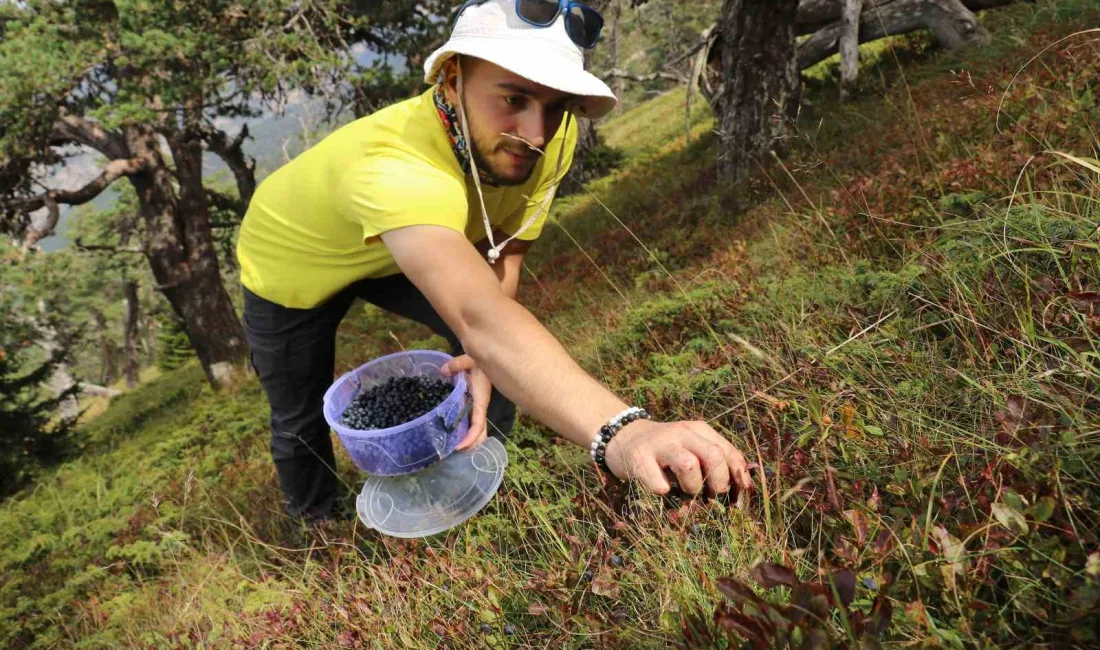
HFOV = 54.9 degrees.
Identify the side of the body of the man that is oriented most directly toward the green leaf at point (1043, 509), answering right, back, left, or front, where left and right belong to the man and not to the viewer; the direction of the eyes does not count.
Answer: front

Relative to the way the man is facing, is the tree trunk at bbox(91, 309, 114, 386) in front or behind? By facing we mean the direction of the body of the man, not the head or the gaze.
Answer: behind

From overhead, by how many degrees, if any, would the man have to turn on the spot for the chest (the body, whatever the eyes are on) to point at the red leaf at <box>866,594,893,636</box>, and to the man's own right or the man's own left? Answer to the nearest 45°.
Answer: approximately 45° to the man's own right

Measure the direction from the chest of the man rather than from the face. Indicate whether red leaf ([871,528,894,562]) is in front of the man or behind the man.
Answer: in front

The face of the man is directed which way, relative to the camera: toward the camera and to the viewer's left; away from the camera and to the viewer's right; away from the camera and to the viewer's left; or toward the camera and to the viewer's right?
toward the camera and to the viewer's right

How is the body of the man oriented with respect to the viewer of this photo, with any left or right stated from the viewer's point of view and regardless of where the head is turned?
facing the viewer and to the right of the viewer

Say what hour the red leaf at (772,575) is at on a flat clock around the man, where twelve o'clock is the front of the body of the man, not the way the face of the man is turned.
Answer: The red leaf is roughly at 1 o'clock from the man.

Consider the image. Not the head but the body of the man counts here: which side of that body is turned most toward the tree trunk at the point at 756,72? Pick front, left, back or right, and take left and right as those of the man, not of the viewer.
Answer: left

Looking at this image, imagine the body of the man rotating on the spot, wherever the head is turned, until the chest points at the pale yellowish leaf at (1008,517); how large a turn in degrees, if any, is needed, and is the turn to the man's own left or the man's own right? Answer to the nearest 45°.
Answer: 0° — they already face it

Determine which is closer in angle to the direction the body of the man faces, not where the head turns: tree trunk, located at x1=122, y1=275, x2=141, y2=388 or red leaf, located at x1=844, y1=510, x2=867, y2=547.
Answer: the red leaf

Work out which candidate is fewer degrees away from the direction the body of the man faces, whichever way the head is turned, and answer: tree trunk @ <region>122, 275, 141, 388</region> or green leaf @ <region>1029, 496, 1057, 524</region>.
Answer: the green leaf

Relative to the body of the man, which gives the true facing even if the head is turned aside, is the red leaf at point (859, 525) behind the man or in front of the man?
in front
